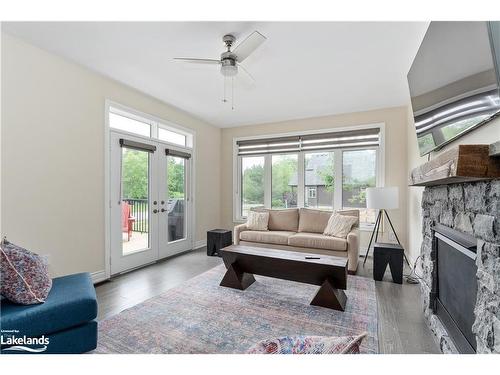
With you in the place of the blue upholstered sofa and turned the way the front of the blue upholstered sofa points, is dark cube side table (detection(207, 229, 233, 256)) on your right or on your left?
on your left

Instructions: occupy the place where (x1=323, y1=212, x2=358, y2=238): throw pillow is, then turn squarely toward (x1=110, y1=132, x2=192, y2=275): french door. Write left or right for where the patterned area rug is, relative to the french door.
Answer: left

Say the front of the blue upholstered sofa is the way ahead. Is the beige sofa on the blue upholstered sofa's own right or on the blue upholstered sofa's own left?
on the blue upholstered sofa's own left

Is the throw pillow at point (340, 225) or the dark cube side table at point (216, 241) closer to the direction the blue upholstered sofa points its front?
the throw pillow

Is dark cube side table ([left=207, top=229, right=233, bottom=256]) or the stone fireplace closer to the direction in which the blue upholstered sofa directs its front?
the stone fireplace

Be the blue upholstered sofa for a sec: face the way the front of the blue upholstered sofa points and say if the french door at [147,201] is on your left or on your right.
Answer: on your left

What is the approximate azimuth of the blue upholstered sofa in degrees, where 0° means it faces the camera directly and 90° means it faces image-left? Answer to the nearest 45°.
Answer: approximately 315°
